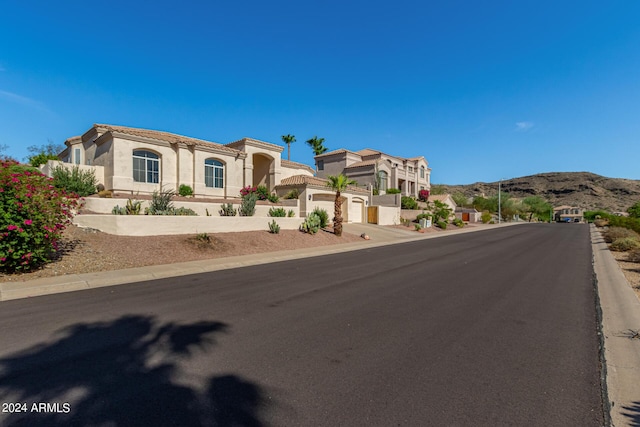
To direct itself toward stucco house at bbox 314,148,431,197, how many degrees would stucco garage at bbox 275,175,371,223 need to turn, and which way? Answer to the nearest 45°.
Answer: approximately 135° to its left

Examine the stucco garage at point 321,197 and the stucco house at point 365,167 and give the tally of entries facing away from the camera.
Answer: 0

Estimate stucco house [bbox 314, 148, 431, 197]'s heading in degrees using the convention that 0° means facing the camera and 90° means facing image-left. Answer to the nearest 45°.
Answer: approximately 315°

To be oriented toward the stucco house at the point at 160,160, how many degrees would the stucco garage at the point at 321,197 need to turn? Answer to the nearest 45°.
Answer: approximately 90° to its right

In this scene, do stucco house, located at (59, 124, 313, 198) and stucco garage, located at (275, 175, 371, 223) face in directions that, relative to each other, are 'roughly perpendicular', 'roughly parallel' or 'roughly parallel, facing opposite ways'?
roughly parallel

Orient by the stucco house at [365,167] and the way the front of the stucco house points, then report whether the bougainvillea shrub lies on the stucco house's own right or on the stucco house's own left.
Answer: on the stucco house's own right

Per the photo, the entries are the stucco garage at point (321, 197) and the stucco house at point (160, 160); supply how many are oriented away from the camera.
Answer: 0

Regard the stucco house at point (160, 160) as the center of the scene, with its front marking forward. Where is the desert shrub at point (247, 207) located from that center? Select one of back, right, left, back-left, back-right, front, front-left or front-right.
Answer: front

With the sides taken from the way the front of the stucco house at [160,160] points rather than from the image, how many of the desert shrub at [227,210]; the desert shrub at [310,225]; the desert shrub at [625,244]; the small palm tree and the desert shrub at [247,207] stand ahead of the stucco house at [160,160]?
5

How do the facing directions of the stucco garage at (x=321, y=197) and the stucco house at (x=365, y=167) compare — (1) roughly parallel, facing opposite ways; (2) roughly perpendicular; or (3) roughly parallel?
roughly parallel

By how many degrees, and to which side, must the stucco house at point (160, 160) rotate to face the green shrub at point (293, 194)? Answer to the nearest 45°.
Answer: approximately 45° to its left

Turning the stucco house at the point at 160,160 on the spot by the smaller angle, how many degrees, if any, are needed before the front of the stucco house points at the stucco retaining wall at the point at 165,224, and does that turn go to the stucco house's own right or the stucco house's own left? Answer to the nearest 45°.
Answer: approximately 45° to the stucco house's own right

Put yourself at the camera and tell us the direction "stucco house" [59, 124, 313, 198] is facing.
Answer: facing the viewer and to the right of the viewer

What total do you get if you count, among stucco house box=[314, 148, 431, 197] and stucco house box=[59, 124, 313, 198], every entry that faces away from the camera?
0
